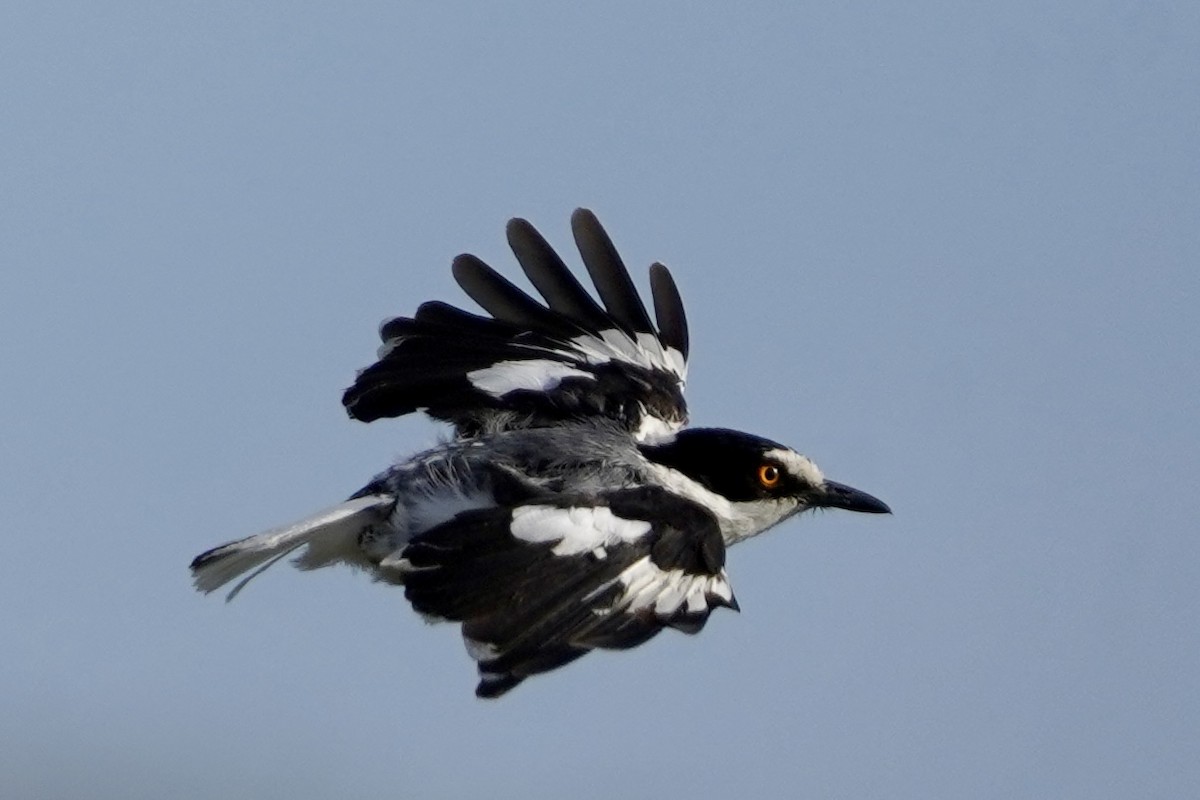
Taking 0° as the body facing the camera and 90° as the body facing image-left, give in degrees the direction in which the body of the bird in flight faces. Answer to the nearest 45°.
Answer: approximately 270°
